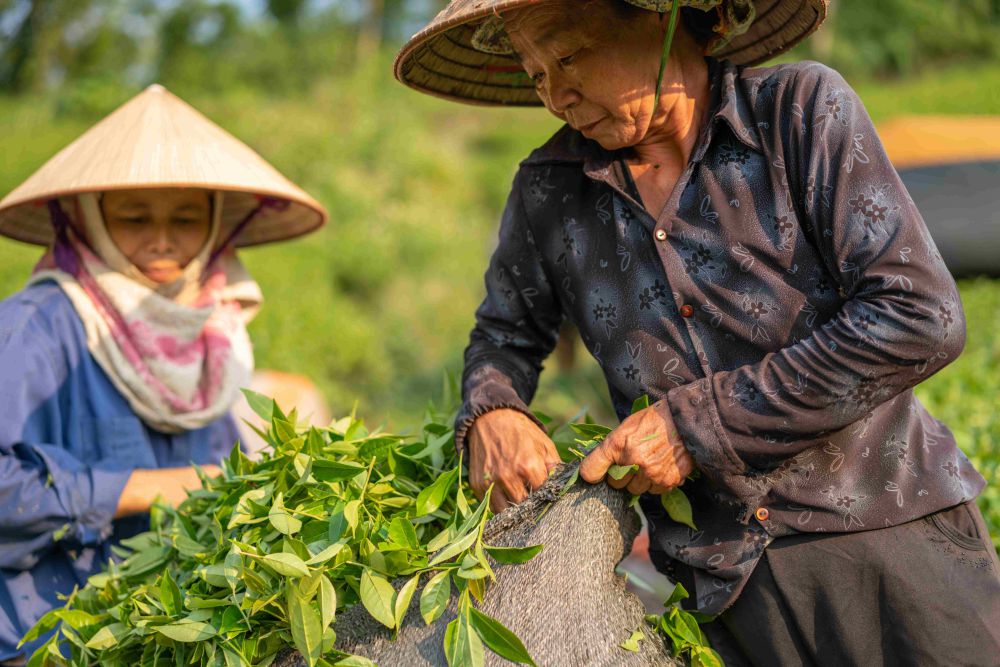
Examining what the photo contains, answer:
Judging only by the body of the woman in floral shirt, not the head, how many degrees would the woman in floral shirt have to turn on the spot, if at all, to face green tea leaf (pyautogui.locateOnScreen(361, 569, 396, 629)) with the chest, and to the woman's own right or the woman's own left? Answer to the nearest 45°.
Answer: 0° — they already face it

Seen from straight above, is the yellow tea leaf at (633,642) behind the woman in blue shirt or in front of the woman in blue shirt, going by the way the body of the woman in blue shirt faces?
in front

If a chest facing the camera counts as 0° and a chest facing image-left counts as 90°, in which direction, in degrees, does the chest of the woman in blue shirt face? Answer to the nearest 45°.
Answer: approximately 315°

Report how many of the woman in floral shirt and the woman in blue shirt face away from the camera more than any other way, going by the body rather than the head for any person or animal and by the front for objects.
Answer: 0

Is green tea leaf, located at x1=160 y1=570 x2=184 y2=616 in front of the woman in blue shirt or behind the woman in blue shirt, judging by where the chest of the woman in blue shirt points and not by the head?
in front

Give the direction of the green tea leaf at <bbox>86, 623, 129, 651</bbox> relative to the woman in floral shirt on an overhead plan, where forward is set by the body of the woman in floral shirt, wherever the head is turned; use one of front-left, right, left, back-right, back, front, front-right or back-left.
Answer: front-right

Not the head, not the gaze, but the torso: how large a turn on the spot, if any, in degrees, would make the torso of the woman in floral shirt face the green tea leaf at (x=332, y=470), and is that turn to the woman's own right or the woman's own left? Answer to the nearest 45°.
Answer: approximately 45° to the woman's own right

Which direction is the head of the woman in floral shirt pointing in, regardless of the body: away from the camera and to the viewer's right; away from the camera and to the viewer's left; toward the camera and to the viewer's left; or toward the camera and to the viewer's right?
toward the camera and to the viewer's left

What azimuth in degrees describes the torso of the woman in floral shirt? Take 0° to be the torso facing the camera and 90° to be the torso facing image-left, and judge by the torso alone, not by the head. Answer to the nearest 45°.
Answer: approximately 45°
